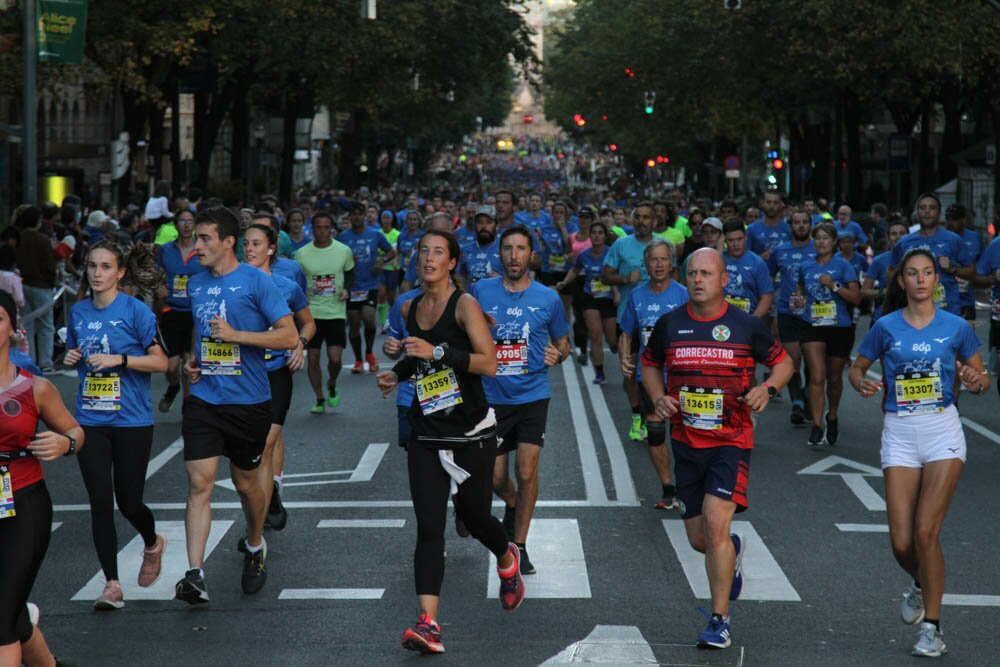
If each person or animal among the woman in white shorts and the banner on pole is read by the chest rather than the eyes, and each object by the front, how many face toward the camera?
2

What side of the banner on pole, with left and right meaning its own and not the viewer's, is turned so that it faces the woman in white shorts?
front

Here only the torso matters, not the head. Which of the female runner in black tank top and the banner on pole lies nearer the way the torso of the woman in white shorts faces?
the female runner in black tank top

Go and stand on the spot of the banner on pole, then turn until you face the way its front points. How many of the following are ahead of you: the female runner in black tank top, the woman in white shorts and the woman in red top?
3

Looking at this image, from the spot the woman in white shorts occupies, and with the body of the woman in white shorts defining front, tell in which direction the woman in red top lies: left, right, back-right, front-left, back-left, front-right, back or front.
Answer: front-right

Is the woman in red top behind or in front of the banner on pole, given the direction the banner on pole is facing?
in front

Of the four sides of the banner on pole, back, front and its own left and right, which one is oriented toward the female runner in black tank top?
front

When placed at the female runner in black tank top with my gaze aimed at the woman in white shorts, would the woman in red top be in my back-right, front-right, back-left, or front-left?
back-right

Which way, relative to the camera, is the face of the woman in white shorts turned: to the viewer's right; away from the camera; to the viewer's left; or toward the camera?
toward the camera

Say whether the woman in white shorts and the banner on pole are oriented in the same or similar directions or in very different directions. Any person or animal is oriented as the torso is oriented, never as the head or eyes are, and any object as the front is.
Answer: same or similar directions

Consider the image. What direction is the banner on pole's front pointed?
toward the camera
